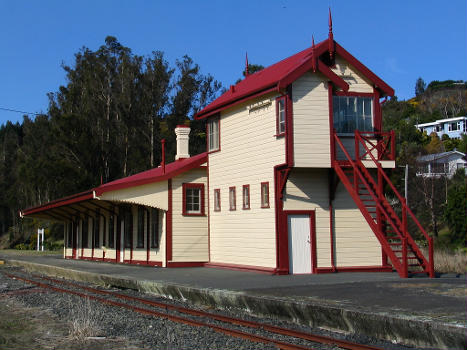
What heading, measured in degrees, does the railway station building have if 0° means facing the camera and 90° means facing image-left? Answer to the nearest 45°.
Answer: approximately 45°

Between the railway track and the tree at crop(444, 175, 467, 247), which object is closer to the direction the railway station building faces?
the railway track

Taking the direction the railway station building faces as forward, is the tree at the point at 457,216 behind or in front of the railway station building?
behind
